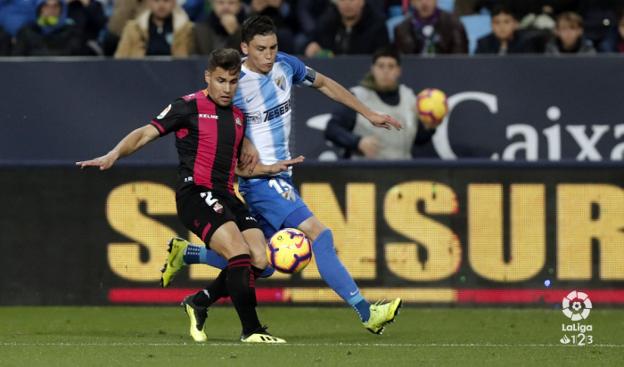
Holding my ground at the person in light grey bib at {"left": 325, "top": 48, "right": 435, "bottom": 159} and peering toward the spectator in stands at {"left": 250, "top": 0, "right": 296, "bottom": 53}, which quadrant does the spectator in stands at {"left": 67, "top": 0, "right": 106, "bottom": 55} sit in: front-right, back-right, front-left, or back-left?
front-left

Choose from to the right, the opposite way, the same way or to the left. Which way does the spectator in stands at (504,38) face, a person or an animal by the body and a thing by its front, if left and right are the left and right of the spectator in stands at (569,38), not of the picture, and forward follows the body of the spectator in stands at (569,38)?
the same way

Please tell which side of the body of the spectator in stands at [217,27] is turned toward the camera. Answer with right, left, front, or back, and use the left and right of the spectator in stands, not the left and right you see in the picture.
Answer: front

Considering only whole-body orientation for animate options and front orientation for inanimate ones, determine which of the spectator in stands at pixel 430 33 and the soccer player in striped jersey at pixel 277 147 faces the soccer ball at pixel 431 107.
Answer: the spectator in stands

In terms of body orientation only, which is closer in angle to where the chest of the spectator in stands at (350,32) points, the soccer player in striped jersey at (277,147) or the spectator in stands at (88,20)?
the soccer player in striped jersey

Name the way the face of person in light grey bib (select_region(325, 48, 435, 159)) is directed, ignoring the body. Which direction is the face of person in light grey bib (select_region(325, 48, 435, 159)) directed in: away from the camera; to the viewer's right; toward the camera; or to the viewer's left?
toward the camera

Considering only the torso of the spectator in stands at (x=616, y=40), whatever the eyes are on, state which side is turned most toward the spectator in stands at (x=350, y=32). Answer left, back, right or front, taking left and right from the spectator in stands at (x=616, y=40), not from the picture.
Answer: right

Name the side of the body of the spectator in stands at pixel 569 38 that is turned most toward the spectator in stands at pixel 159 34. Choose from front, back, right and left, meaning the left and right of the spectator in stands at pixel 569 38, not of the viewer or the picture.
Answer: right

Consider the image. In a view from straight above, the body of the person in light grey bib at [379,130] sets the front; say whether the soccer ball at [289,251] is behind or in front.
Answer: in front

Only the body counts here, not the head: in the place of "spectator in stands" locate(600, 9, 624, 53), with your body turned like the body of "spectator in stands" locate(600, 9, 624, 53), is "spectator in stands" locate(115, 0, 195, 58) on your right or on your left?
on your right

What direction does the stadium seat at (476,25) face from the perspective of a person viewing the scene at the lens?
facing the viewer

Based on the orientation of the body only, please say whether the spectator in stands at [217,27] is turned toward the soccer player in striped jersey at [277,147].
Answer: yes

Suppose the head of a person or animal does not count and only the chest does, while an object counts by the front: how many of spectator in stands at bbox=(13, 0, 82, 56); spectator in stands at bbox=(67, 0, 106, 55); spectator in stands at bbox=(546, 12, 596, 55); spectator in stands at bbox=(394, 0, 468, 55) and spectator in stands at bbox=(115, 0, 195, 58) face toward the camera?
5

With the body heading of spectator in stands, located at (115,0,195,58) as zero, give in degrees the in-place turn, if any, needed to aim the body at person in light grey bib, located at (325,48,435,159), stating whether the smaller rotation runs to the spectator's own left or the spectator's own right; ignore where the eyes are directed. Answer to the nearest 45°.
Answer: approximately 45° to the spectator's own left

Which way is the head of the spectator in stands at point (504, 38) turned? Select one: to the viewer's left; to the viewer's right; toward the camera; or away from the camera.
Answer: toward the camera

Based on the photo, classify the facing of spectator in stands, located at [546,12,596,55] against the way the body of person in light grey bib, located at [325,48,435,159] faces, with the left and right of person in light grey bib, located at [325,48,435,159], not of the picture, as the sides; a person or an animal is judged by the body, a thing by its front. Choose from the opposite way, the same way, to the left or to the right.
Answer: the same way
